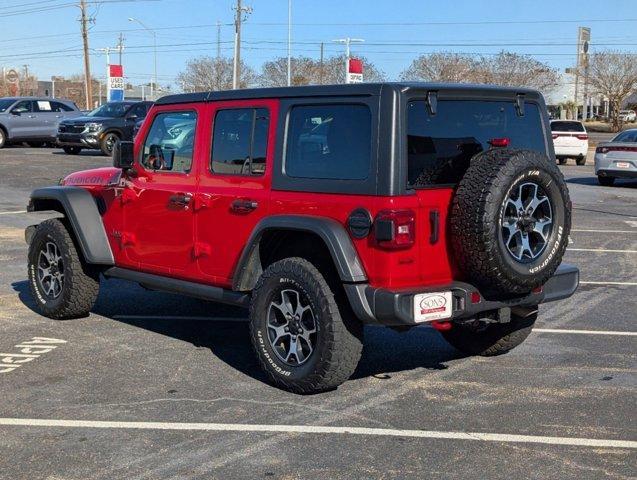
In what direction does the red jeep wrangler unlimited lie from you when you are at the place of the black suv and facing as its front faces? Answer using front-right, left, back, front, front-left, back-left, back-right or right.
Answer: front-left

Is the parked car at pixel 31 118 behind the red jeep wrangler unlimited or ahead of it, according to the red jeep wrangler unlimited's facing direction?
ahead

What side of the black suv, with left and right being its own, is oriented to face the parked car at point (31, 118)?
right

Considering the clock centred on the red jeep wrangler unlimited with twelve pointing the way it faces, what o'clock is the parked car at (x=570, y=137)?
The parked car is roughly at 2 o'clock from the red jeep wrangler unlimited.

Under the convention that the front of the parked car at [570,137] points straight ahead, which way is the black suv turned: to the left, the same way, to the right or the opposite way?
the opposite way

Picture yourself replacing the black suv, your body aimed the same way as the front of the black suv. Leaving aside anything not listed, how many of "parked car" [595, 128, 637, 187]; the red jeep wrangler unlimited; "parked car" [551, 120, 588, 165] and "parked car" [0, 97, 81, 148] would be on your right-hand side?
1

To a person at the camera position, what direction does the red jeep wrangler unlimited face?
facing away from the viewer and to the left of the viewer

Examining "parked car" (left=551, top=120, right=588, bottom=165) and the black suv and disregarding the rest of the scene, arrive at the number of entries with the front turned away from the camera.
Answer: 1

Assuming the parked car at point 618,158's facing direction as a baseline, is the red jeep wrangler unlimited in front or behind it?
behind

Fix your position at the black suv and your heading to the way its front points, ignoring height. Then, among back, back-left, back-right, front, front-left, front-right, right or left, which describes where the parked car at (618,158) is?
left

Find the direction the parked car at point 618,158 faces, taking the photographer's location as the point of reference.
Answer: facing away from the viewer and to the right of the viewer

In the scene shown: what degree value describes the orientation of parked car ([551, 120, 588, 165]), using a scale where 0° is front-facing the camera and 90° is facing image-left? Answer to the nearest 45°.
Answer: approximately 180°

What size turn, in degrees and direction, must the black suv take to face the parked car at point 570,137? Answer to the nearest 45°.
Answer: approximately 135° to its left

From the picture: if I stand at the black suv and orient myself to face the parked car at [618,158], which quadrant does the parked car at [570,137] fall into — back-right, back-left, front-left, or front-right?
front-left

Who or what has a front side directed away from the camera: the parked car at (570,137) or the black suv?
the parked car

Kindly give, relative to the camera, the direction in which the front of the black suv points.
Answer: facing the viewer and to the left of the viewer

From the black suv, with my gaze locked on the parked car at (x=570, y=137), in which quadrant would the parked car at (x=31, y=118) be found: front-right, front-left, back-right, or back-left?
back-left

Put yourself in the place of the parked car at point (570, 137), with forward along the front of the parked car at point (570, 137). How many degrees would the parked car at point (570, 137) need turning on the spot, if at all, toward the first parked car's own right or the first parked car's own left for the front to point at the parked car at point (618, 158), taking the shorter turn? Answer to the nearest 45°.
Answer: approximately 180°
